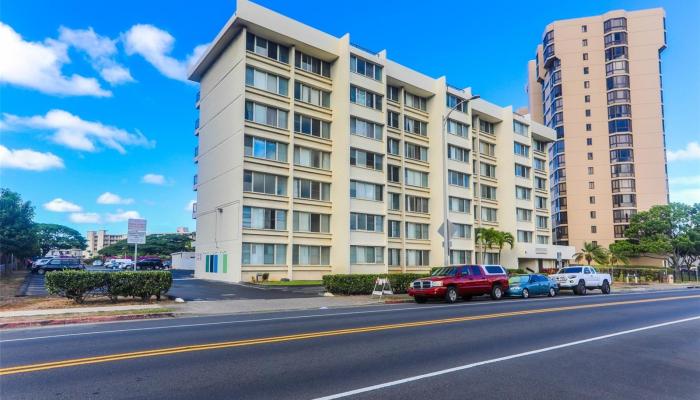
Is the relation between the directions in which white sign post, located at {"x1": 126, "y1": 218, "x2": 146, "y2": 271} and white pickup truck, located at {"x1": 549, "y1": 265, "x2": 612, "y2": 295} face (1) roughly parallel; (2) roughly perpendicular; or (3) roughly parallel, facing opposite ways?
roughly perpendicular

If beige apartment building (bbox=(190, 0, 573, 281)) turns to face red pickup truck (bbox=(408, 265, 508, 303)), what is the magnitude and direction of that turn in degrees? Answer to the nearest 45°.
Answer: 0° — it already faces it

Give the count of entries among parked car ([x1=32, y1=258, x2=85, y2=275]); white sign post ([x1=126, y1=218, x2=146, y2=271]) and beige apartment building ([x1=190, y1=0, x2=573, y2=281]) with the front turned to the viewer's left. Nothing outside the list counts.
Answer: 1

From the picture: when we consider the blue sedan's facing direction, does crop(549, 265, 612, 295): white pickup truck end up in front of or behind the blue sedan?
behind

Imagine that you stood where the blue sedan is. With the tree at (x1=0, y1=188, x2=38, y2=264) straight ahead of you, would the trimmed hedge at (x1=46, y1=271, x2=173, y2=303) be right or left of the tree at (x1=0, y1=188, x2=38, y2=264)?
left

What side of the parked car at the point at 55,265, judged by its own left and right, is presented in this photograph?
left

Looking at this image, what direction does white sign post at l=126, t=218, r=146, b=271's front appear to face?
toward the camera

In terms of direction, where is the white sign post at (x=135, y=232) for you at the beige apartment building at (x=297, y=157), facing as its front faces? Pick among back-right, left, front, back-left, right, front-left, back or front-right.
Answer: front-right

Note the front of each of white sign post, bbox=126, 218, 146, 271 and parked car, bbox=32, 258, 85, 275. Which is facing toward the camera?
the white sign post

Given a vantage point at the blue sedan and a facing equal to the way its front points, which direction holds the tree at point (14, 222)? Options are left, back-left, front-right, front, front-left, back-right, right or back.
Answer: front-right

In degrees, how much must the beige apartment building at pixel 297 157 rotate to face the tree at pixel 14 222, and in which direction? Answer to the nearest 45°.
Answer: approximately 135° to its right

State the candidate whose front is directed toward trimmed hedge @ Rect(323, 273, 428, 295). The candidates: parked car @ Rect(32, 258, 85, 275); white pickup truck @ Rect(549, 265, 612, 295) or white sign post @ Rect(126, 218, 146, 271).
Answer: the white pickup truck

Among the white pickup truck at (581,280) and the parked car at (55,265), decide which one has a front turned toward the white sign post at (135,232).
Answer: the white pickup truck

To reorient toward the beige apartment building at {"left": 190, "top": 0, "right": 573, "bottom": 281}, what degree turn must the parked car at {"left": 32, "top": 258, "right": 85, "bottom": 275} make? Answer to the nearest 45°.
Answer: approximately 135° to its left
